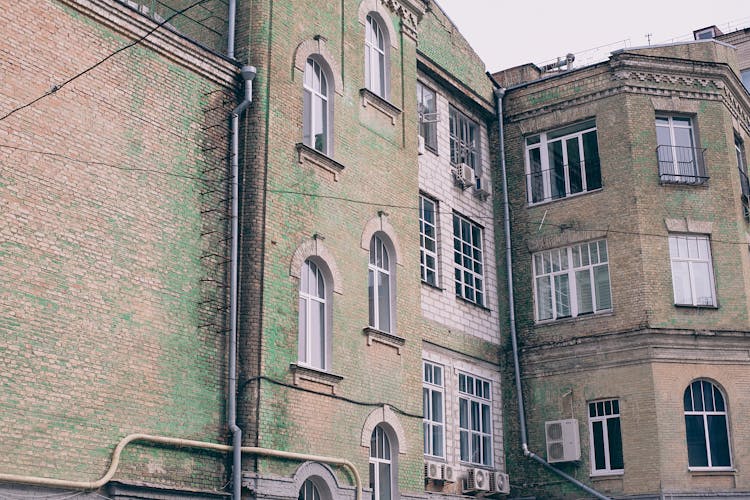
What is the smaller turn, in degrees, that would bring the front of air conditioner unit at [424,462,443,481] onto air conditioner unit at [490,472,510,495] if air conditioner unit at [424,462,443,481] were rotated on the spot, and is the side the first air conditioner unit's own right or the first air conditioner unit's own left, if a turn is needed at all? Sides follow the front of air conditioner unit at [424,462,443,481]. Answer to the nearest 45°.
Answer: approximately 90° to the first air conditioner unit's own left

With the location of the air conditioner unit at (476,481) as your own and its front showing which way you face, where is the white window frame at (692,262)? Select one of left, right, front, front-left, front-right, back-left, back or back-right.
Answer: front-left

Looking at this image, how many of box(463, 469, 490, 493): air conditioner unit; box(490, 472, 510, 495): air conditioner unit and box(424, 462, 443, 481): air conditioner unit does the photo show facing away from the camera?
0

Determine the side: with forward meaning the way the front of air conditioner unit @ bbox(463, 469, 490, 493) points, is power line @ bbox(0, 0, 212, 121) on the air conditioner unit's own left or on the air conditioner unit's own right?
on the air conditioner unit's own right

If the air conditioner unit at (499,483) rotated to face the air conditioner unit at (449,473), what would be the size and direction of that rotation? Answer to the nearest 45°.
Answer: approximately 90° to its right

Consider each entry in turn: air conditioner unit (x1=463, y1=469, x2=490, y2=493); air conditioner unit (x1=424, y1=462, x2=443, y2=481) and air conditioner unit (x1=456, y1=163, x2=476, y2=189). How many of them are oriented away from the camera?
0

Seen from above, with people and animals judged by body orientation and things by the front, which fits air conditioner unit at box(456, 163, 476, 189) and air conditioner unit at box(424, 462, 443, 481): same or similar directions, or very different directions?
same or similar directions

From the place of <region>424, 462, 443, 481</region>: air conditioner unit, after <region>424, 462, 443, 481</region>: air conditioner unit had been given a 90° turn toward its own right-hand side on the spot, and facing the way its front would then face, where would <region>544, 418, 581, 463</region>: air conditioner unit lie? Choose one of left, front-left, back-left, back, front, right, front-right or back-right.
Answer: back

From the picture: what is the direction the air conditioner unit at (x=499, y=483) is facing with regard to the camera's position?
facing the viewer and to the right of the viewer

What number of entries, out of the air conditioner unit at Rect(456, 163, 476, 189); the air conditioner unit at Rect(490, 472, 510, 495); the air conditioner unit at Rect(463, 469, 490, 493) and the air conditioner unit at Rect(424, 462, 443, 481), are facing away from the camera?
0
